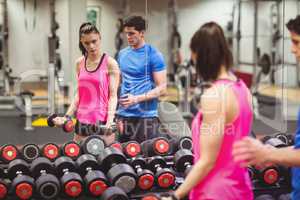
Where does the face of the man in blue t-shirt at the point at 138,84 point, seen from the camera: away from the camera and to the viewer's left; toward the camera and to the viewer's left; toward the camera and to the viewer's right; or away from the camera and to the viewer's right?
toward the camera and to the viewer's left

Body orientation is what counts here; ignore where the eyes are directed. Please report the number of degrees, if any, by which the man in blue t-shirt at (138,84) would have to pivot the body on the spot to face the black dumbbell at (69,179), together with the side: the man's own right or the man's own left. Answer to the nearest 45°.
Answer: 0° — they already face it

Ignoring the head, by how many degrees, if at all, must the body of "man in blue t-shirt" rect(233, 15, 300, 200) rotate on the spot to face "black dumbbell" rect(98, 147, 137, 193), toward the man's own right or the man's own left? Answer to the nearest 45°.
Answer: approximately 45° to the man's own right

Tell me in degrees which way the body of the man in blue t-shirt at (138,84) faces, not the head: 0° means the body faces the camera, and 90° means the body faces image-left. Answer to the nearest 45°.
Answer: approximately 45°

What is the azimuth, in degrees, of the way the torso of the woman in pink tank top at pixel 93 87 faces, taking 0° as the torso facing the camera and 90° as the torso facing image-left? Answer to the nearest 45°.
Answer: approximately 45°

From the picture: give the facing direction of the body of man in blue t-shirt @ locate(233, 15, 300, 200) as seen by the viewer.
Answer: to the viewer's left

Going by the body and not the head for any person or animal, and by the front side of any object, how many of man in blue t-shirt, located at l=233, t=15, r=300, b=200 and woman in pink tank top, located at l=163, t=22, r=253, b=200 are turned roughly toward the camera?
0
